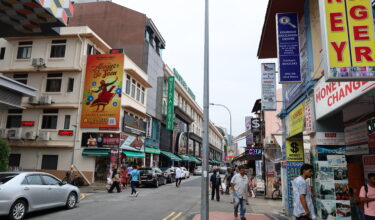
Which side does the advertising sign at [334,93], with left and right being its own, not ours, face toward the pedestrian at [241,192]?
right

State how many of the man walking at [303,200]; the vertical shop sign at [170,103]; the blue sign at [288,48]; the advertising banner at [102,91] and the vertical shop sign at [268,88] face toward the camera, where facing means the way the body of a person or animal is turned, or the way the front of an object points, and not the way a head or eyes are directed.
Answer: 4

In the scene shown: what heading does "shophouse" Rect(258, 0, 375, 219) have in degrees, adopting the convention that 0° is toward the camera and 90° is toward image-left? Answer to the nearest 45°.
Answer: approximately 45°
